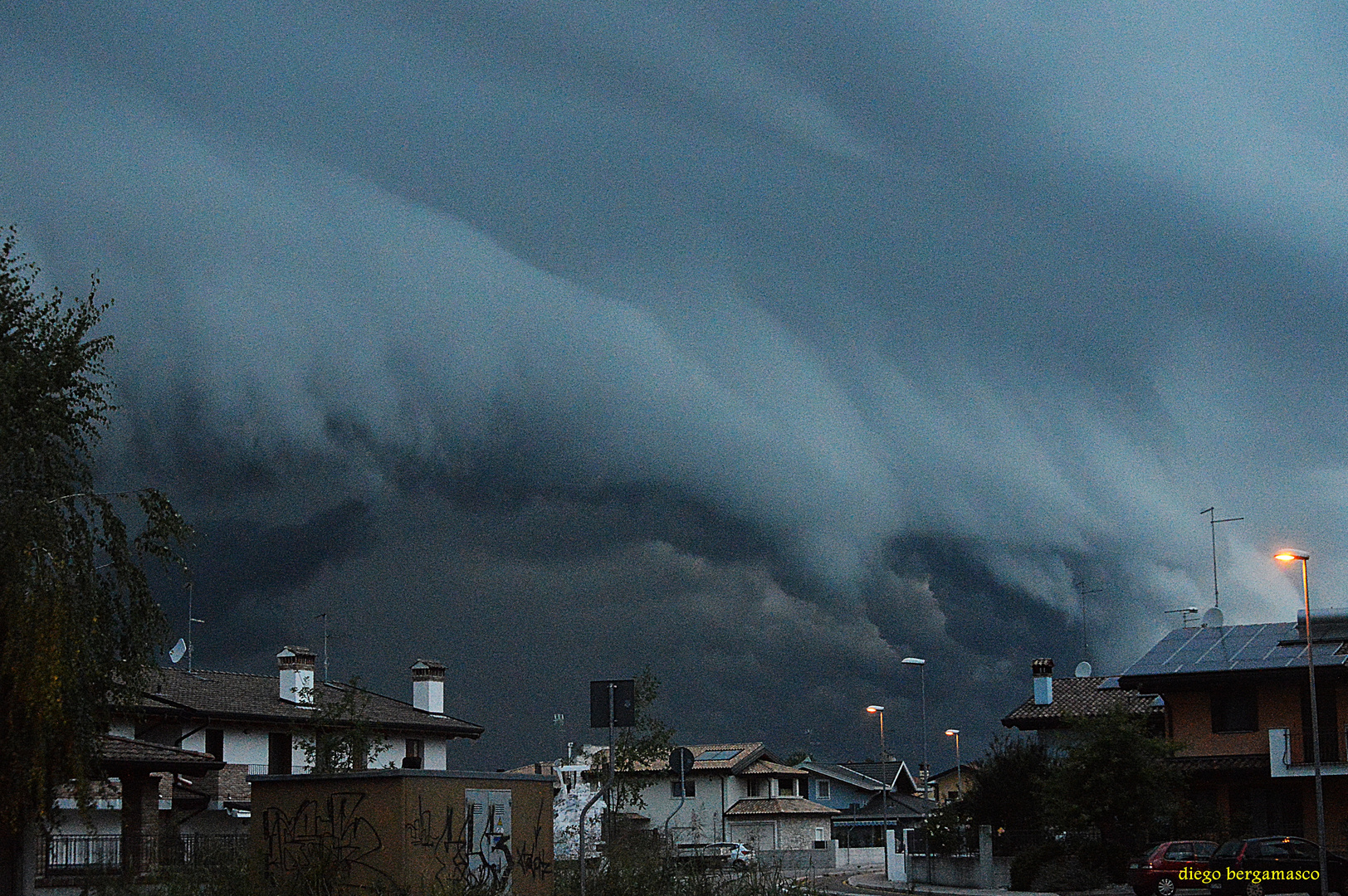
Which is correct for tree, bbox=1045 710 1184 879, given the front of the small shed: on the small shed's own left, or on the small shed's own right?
on the small shed's own left

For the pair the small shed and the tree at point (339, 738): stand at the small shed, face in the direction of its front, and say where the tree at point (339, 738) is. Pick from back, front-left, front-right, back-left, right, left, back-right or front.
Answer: back-left

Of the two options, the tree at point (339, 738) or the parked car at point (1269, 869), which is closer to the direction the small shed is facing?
the parked car

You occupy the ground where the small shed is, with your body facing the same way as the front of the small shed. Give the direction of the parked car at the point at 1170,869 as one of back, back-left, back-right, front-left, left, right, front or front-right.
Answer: left

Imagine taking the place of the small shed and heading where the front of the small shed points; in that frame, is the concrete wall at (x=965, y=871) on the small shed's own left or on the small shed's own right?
on the small shed's own left

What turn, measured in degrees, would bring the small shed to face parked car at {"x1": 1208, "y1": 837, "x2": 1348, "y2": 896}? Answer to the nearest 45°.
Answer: approximately 90° to its left

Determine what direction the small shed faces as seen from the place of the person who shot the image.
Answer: facing the viewer and to the right of the viewer
